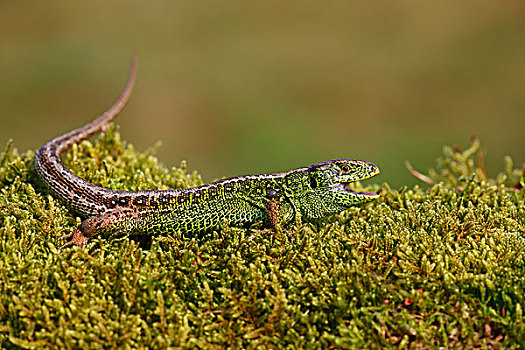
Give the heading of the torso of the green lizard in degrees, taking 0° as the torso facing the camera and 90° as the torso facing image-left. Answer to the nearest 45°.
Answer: approximately 270°
